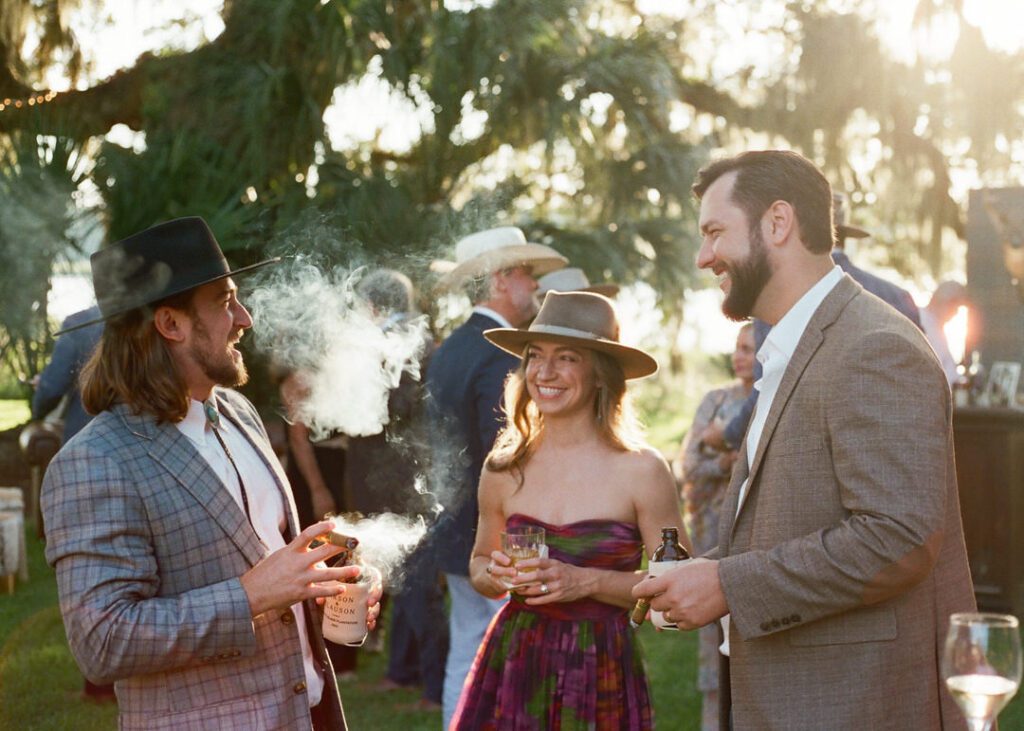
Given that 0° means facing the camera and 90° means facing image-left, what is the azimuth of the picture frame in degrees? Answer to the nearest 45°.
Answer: approximately 0°

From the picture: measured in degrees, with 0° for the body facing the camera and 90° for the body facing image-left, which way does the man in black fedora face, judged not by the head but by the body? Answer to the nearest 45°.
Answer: approximately 315°

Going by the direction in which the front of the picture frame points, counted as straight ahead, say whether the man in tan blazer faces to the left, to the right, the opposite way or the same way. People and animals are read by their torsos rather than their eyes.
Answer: to the right

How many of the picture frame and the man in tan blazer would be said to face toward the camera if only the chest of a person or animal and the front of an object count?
1

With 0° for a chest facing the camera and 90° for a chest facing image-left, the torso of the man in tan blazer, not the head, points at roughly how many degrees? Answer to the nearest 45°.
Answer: approximately 90°

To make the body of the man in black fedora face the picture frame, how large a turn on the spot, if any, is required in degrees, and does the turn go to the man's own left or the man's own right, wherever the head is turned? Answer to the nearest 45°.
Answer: approximately 90° to the man's own left

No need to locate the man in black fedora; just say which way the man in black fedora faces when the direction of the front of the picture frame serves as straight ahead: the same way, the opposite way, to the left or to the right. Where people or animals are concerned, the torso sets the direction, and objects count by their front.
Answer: to the left

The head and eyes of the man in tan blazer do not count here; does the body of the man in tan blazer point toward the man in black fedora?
yes
